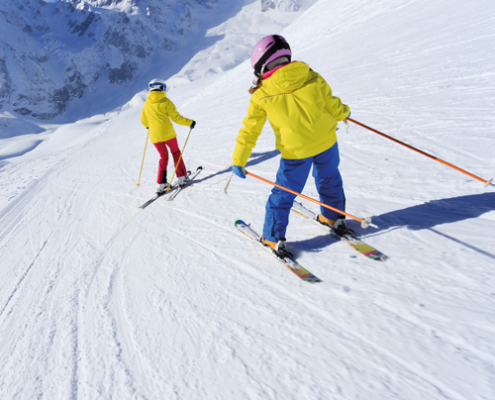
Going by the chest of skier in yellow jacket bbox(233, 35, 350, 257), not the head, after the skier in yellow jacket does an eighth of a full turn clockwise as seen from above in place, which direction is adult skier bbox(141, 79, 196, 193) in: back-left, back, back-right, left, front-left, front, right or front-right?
front-left

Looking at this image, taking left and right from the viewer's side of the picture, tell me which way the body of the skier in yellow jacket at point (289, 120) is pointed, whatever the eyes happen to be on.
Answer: facing away from the viewer and to the left of the viewer

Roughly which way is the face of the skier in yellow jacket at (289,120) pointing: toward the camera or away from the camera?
away from the camera
